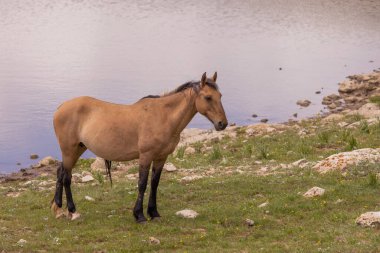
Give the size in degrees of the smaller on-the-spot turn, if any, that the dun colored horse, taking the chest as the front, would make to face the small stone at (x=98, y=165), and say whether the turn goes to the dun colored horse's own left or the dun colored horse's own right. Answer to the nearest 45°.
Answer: approximately 90° to the dun colored horse's own left

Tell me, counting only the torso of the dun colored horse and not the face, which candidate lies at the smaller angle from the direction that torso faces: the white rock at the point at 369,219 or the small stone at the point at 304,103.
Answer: the white rock

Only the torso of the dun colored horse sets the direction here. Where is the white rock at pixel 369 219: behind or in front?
in front

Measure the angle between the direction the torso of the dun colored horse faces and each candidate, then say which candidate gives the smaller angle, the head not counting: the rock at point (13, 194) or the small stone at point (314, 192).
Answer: the small stone

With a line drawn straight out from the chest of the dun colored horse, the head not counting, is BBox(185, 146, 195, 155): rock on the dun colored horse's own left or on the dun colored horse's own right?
on the dun colored horse's own left

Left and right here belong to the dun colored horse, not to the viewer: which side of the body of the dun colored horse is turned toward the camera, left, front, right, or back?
right

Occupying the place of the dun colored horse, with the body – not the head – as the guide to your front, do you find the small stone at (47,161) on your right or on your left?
on your left
